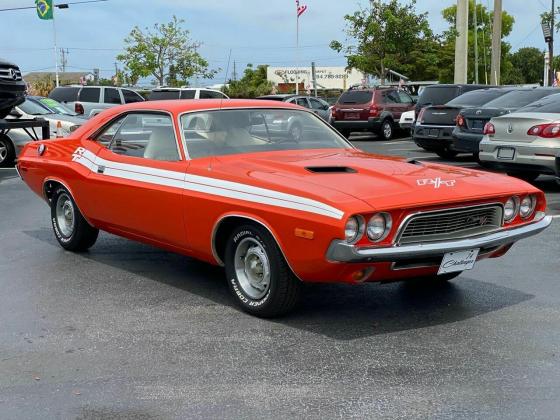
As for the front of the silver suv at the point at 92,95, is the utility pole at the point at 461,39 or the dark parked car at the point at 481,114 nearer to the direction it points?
the utility pole

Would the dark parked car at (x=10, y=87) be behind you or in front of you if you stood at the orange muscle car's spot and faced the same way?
behind

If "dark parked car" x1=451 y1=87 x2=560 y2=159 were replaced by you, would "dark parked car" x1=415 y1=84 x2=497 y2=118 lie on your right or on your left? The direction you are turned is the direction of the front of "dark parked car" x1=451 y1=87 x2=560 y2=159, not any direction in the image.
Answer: on your left

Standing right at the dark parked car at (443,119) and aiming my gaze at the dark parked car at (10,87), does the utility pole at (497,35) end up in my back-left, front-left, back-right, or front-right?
back-right

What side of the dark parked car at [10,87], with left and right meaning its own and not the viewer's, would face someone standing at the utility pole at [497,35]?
left

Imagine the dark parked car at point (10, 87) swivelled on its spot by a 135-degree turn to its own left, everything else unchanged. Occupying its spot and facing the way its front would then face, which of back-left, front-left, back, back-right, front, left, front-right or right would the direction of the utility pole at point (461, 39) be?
front-right

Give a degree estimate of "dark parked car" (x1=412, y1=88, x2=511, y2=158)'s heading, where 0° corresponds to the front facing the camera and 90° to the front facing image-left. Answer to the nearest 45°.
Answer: approximately 225°

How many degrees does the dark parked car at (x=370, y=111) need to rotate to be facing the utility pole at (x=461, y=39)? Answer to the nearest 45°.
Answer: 0° — it already faces it

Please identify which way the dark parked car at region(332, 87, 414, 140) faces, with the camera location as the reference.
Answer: facing away from the viewer and to the right of the viewer

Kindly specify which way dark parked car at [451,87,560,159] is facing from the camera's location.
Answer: facing away from the viewer and to the right of the viewer

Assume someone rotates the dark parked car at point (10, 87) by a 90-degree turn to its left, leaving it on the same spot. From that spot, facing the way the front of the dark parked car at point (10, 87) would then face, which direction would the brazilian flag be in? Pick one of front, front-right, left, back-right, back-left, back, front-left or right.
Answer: front-left
